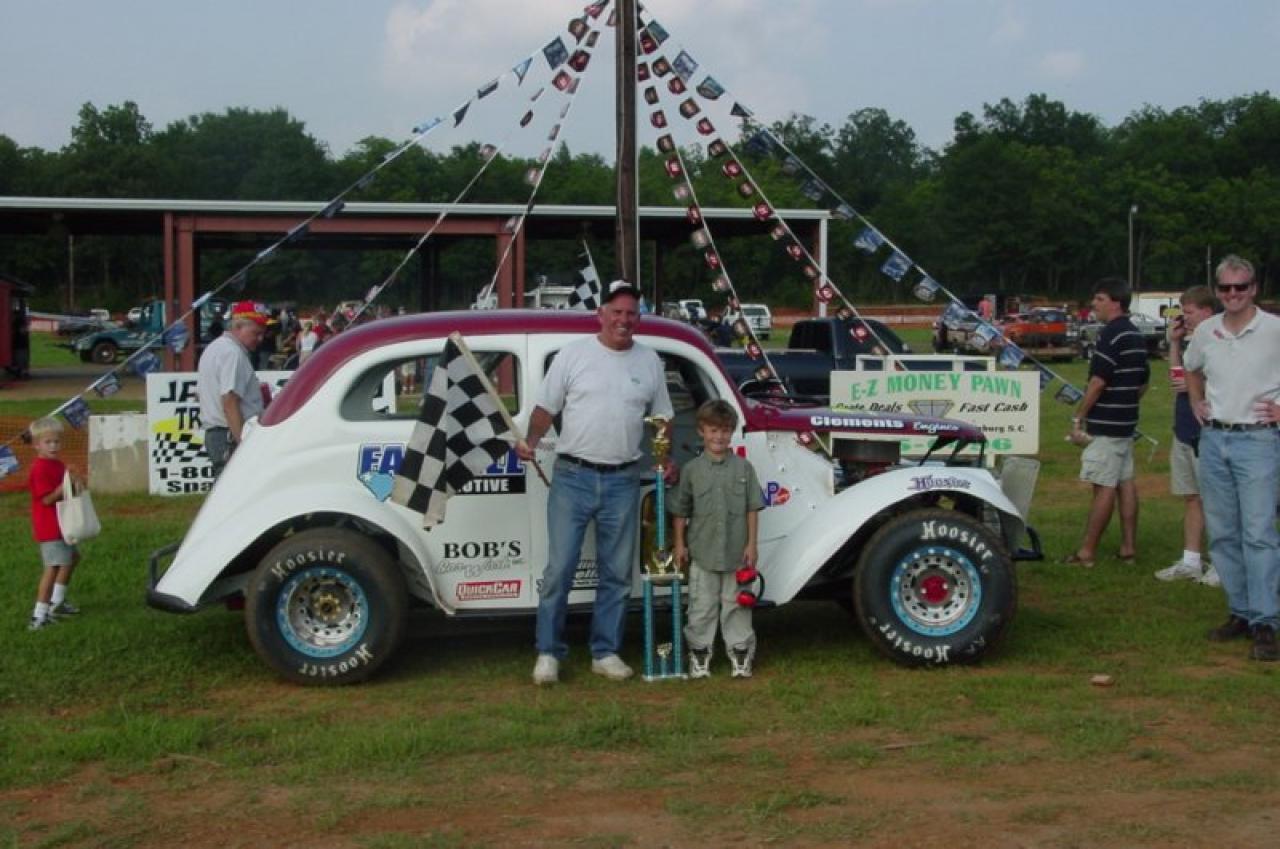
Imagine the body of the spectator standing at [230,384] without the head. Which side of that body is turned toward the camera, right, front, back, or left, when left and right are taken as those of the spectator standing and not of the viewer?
right

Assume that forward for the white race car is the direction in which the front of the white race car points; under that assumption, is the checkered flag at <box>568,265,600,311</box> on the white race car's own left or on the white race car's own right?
on the white race car's own left

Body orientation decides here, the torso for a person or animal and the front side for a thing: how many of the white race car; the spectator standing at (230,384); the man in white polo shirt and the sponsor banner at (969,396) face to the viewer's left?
0

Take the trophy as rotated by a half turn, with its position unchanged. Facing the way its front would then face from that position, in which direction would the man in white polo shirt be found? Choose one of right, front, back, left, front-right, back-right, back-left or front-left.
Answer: right

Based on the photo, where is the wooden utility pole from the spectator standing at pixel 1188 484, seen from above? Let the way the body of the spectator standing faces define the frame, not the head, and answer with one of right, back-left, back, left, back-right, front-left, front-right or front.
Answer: front

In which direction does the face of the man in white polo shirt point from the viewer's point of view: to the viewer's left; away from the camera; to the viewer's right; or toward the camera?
toward the camera

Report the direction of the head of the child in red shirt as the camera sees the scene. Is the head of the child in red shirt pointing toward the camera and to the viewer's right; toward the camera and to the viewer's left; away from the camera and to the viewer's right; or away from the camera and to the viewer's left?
toward the camera and to the viewer's right

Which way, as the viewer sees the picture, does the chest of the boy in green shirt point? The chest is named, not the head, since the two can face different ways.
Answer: toward the camera

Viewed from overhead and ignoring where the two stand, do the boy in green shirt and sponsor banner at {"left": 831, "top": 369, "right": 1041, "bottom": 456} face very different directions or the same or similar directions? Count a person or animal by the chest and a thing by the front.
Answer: same or similar directions

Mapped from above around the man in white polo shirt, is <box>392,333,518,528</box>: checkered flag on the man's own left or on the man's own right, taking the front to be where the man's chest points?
on the man's own right

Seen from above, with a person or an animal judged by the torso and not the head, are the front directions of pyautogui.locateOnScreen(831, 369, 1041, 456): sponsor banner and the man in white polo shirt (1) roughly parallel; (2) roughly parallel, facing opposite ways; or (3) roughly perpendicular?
roughly parallel

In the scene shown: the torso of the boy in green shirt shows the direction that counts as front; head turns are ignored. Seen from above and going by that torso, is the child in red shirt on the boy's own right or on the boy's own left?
on the boy's own right

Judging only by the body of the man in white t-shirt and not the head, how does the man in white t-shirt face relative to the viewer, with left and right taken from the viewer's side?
facing the viewer

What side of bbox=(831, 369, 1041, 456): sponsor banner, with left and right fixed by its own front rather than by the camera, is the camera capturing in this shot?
front

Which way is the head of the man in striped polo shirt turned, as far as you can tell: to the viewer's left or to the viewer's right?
to the viewer's left
